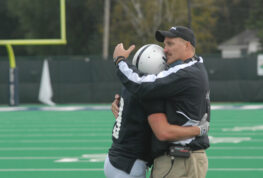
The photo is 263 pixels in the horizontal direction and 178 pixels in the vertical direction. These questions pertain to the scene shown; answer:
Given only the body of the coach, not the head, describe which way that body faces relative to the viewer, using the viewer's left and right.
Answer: facing to the left of the viewer

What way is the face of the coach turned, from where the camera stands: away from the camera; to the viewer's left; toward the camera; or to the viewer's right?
to the viewer's left

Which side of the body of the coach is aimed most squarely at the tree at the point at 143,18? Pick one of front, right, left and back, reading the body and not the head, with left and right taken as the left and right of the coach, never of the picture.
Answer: right
